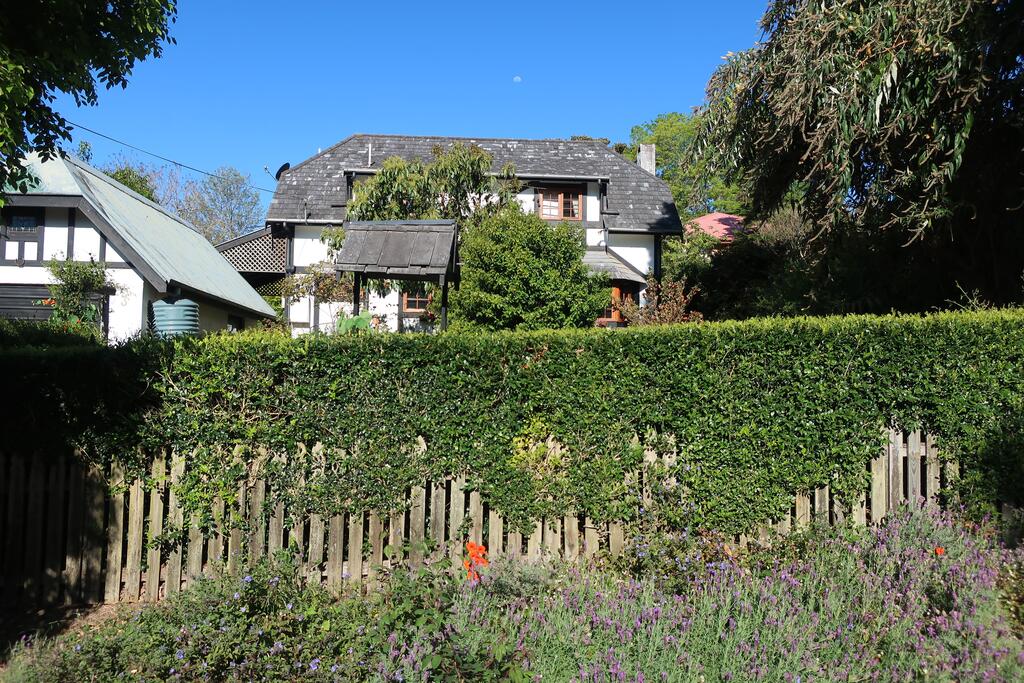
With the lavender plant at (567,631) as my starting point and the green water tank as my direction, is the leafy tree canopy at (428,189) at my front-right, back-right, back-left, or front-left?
front-right

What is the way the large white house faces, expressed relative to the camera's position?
facing the viewer

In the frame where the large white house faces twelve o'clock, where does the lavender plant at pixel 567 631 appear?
The lavender plant is roughly at 12 o'clock from the large white house.

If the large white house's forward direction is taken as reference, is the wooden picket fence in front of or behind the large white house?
in front

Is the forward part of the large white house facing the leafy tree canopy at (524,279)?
yes

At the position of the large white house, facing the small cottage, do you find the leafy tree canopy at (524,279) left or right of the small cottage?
left

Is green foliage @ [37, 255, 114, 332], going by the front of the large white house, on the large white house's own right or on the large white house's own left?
on the large white house's own right

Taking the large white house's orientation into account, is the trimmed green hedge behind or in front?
in front

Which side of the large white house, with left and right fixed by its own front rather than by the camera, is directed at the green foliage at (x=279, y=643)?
front

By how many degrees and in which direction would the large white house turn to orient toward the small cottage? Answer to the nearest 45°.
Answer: approximately 45° to its right
